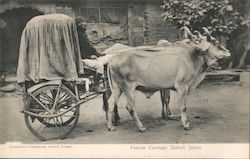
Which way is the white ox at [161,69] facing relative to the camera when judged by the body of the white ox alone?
to the viewer's right

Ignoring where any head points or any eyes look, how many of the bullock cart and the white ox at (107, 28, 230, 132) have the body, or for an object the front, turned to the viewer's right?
2

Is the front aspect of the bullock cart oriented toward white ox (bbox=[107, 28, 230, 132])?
yes

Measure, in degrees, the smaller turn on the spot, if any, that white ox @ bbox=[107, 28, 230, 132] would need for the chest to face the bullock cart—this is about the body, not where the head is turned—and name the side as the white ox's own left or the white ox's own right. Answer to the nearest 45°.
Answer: approximately 180°

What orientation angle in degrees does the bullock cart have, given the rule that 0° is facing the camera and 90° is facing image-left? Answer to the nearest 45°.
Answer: approximately 270°
